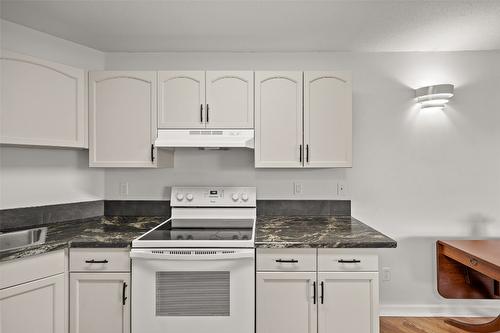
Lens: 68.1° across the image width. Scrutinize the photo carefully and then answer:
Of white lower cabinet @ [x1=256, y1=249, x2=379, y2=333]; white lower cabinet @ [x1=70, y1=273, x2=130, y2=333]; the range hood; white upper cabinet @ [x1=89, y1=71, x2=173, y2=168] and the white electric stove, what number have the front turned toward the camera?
5

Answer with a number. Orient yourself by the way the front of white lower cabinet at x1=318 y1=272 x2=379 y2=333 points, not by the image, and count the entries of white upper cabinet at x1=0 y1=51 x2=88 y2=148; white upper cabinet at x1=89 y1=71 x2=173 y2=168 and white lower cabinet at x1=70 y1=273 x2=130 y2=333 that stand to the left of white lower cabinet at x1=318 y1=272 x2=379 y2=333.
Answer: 0

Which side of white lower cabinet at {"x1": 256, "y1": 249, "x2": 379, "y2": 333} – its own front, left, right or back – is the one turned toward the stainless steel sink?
right

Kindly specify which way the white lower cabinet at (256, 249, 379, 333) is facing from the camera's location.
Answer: facing the viewer

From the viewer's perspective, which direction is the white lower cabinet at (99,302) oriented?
toward the camera

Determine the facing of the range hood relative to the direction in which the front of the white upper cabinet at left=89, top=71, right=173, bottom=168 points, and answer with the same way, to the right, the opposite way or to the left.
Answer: the same way

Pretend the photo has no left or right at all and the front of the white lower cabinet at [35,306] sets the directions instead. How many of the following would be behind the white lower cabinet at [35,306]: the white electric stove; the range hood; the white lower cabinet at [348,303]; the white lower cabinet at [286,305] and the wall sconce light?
0

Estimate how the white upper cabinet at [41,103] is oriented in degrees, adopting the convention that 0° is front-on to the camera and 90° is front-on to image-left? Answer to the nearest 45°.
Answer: approximately 315°

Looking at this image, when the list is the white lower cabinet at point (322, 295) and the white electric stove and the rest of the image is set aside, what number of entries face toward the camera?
2

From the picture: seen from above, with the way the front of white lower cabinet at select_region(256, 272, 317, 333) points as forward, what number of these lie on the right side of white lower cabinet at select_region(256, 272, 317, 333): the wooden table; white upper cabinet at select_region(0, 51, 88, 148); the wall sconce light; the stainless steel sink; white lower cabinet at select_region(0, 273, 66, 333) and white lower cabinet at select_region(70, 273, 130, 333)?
4

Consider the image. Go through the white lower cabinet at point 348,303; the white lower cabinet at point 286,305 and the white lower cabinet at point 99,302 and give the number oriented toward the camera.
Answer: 3

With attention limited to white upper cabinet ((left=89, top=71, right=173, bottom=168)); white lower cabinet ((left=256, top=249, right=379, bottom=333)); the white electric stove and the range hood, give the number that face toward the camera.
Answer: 4
